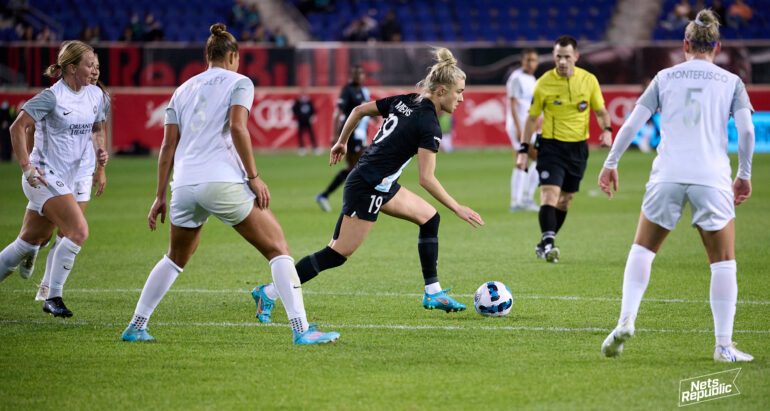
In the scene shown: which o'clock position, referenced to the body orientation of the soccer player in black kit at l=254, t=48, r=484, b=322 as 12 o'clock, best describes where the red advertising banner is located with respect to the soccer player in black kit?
The red advertising banner is roughly at 9 o'clock from the soccer player in black kit.

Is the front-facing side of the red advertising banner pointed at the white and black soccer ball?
yes

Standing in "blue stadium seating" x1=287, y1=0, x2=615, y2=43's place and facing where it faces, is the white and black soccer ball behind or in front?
in front

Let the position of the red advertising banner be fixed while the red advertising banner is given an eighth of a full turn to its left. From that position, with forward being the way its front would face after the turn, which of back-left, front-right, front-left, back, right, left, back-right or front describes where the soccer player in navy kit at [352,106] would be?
front-right

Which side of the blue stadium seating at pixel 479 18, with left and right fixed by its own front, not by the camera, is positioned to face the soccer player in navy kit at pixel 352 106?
front

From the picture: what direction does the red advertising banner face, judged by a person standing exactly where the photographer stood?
facing the viewer

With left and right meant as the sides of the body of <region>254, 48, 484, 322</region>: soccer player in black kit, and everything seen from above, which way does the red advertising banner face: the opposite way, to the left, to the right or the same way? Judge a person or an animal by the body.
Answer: to the right

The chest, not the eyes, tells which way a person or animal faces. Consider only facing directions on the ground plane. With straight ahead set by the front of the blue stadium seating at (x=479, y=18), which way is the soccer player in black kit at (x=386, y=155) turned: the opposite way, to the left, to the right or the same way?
to the left

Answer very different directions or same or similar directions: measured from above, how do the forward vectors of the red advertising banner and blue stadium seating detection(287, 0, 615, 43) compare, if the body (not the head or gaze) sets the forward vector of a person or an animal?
same or similar directions

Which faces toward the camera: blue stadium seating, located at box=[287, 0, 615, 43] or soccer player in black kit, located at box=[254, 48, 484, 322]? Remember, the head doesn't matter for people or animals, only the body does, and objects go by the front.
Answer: the blue stadium seating

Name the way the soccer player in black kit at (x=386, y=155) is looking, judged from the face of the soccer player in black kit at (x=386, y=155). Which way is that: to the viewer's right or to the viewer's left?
to the viewer's right

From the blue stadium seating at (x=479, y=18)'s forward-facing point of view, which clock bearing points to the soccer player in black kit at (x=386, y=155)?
The soccer player in black kit is roughly at 12 o'clock from the blue stadium seating.

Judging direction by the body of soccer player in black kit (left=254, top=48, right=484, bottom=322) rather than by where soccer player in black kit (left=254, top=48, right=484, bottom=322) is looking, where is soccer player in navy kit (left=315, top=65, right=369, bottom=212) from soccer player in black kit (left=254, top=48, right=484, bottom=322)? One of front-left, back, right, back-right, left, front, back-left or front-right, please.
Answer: left

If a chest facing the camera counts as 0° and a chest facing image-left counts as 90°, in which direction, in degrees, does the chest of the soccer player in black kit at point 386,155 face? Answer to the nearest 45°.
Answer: approximately 270°

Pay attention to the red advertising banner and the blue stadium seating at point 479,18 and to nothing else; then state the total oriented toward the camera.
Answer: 2
